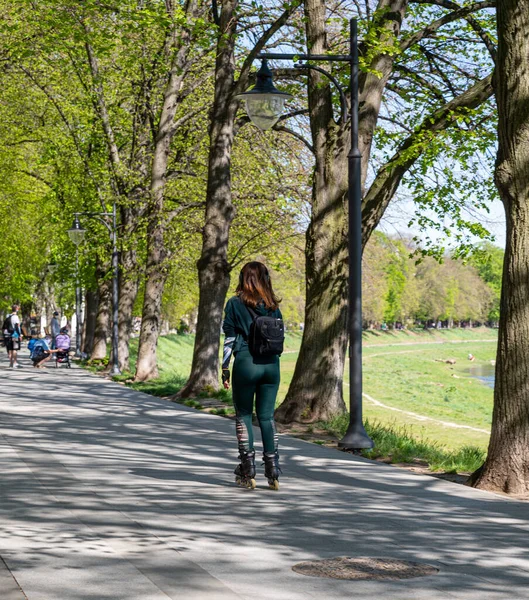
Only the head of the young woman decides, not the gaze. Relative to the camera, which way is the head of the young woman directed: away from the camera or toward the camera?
away from the camera

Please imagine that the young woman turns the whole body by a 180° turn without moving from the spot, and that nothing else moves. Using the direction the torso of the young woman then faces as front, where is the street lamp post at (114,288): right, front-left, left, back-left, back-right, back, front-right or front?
back

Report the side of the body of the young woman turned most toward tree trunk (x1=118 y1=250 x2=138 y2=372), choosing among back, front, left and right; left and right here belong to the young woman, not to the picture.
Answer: front

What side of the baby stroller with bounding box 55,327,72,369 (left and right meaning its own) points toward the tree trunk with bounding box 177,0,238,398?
front

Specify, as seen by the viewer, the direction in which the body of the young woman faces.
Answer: away from the camera

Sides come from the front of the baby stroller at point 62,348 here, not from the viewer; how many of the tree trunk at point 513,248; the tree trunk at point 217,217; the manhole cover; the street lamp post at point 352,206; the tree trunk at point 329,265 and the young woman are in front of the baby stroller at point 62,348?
6

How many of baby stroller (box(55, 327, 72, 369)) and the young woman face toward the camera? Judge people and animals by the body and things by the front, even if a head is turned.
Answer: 1

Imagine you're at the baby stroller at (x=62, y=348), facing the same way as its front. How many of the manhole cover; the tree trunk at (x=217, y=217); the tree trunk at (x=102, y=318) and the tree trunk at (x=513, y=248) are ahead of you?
3

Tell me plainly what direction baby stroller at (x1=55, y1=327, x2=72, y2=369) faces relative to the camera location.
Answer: facing the viewer

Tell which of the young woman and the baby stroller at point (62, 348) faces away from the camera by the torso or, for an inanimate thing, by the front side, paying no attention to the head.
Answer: the young woman

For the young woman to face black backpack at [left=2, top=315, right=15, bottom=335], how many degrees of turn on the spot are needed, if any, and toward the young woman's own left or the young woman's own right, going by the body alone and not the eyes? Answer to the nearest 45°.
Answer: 0° — they already face it

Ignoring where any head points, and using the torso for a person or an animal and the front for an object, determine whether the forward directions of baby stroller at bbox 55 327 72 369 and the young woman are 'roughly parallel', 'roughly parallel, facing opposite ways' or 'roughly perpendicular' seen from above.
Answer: roughly parallel, facing opposite ways

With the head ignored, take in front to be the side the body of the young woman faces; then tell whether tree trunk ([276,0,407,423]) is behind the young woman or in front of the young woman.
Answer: in front

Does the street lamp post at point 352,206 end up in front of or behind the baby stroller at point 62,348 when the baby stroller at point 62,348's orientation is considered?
in front

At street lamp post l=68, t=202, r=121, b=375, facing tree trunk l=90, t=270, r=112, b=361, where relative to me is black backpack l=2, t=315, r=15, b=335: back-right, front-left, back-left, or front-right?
front-left

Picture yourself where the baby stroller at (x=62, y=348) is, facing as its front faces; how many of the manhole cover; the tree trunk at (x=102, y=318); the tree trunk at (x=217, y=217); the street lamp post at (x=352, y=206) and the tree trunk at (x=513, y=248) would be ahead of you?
4

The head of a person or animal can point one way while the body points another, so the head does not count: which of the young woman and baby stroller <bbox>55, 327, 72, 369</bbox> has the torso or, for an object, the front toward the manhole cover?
the baby stroller

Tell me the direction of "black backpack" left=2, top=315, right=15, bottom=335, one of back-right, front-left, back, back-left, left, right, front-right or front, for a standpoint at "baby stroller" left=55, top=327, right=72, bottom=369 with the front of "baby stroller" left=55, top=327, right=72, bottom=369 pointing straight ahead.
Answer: right

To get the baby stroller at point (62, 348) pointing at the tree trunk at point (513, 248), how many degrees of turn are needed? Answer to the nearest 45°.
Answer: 0° — it already faces it
